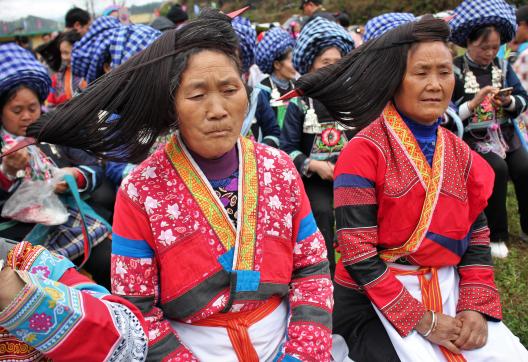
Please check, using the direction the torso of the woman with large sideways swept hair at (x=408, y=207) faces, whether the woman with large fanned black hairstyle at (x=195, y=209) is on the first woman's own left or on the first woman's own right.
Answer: on the first woman's own right

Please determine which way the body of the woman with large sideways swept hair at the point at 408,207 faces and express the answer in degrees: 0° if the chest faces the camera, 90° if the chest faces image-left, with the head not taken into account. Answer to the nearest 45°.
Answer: approximately 315°

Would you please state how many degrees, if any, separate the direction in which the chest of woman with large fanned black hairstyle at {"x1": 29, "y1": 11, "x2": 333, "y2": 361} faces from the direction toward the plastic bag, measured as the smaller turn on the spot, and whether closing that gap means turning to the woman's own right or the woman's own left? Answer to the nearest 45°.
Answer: approximately 135° to the woman's own right

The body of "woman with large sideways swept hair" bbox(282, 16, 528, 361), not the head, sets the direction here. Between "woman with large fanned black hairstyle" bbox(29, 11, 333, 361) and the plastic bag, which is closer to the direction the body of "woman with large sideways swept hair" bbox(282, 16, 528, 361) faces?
the woman with large fanned black hairstyle

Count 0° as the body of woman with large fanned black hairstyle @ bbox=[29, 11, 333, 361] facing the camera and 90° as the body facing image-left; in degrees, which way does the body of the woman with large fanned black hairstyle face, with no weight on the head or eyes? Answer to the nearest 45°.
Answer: approximately 0°

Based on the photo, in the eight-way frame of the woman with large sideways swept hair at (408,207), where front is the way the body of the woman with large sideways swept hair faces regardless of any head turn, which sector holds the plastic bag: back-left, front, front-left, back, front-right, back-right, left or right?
back-right
